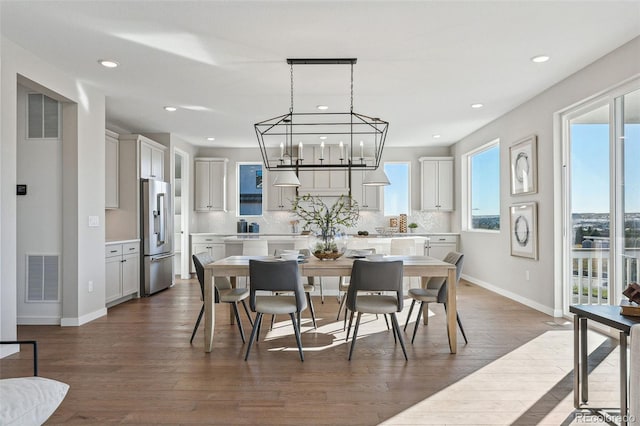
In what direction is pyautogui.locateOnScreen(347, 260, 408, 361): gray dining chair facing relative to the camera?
away from the camera

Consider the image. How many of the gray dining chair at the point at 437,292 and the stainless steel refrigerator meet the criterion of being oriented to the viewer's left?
1

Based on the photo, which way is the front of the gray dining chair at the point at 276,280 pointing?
away from the camera

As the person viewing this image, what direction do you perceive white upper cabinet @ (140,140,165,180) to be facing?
facing the viewer and to the right of the viewer

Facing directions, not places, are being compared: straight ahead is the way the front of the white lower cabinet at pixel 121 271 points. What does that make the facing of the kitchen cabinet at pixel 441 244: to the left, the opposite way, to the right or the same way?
to the right

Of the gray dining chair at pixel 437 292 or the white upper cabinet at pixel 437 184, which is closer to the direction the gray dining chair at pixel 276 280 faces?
the white upper cabinet

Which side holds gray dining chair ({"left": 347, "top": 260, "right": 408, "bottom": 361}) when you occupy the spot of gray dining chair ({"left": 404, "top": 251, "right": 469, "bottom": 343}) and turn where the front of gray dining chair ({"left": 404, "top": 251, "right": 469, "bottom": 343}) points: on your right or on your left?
on your left

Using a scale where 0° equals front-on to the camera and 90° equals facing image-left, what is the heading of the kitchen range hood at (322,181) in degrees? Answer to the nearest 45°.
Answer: approximately 0°

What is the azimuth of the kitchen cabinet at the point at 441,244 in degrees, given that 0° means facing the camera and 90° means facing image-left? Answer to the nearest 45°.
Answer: approximately 0°

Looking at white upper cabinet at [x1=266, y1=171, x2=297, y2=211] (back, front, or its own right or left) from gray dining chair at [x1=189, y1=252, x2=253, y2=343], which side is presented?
front

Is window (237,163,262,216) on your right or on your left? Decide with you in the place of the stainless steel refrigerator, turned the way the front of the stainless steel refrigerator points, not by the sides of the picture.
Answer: on your left

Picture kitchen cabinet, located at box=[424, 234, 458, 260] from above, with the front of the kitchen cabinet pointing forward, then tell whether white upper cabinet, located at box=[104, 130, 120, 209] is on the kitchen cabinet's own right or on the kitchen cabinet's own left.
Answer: on the kitchen cabinet's own right

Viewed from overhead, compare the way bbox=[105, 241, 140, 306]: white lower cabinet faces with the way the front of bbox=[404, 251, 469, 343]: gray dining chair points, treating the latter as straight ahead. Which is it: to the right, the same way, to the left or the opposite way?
the opposite way

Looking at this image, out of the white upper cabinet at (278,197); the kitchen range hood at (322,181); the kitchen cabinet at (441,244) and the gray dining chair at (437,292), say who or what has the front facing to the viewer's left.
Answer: the gray dining chair

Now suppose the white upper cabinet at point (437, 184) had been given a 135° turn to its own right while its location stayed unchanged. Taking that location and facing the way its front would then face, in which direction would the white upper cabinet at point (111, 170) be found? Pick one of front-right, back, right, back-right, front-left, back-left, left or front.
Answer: left
